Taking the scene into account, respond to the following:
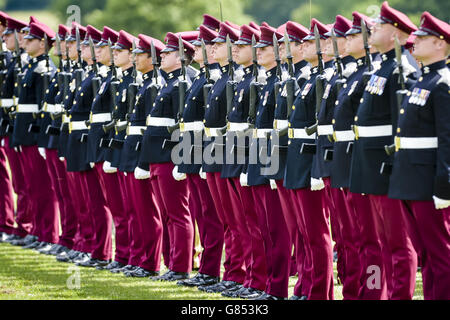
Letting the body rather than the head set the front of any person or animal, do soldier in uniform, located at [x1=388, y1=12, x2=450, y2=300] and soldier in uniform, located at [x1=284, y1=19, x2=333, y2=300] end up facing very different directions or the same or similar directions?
same or similar directions

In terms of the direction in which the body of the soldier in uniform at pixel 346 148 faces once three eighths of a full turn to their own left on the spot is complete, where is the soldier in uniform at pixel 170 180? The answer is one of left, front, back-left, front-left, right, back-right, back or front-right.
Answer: back-left

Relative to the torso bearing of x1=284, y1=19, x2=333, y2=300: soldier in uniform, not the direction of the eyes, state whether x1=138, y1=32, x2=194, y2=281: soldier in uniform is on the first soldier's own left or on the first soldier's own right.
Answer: on the first soldier's own right

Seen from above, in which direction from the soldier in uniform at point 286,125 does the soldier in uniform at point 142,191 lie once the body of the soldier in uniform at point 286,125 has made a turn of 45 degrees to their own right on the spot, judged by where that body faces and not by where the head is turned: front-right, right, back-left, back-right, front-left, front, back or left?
front-right

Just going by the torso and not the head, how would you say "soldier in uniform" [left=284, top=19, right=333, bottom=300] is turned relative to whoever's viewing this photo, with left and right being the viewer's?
facing the viewer and to the left of the viewer

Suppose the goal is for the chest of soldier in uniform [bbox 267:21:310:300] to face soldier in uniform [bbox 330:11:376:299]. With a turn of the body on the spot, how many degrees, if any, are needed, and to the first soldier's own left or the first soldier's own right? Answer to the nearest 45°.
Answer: approximately 90° to the first soldier's own left

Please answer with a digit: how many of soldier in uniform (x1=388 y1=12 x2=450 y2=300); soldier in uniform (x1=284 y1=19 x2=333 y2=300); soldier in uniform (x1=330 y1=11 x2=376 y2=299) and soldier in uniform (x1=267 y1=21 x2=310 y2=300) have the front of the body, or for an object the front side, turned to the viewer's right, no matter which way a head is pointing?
0

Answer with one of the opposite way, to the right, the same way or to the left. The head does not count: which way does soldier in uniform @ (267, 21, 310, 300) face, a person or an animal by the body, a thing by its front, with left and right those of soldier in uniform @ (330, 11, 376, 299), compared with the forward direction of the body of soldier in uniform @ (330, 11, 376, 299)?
the same way

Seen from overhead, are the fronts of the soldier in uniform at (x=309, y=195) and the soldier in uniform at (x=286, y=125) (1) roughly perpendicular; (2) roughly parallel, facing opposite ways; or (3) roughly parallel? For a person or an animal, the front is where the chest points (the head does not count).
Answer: roughly parallel

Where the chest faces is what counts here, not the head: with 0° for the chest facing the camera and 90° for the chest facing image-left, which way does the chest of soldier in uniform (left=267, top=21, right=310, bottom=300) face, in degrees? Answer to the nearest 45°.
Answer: approximately 45°

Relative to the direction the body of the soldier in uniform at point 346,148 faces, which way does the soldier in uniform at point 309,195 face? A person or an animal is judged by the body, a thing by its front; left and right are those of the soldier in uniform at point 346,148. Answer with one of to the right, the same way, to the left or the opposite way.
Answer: the same way

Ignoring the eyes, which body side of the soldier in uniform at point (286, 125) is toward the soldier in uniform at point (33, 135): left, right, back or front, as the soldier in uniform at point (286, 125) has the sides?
right

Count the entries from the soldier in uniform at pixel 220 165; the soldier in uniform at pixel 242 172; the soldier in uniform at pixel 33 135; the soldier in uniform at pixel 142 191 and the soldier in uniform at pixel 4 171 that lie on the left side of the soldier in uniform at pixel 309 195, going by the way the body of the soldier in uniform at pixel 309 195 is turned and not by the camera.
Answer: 0

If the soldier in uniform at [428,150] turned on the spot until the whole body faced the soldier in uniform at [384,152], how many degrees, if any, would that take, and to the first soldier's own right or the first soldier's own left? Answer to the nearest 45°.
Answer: approximately 90° to the first soldier's own right

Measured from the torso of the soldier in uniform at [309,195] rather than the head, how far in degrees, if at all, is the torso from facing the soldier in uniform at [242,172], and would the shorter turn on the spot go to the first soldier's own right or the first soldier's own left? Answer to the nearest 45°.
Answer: approximately 90° to the first soldier's own right
